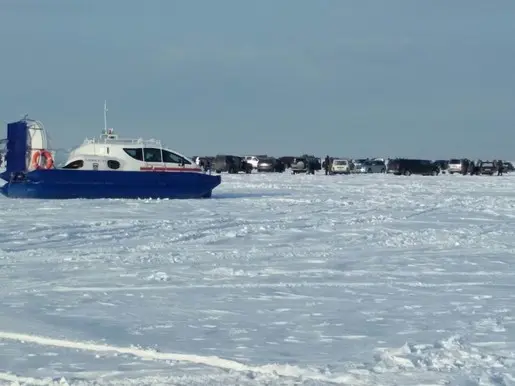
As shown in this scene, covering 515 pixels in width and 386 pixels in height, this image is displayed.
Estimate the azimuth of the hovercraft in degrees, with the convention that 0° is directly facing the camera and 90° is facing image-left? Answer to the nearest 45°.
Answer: approximately 270°
